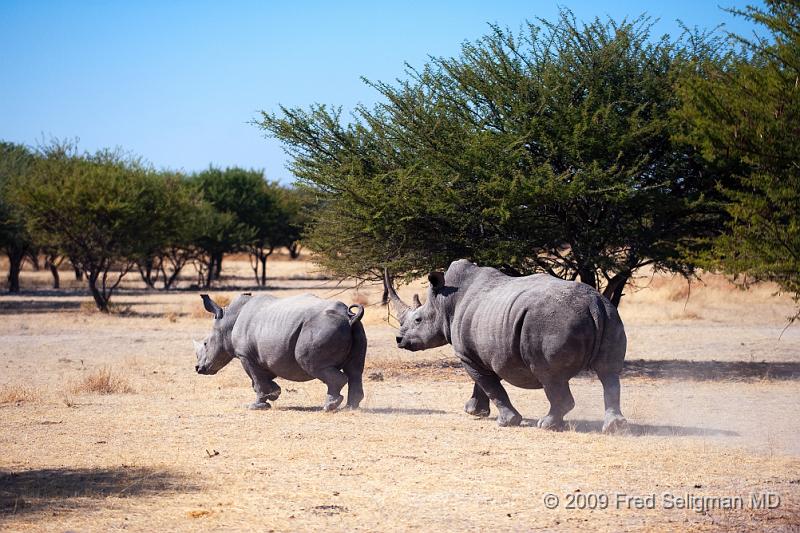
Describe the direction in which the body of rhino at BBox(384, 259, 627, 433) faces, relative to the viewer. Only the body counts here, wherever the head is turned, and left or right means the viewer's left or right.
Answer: facing away from the viewer and to the left of the viewer

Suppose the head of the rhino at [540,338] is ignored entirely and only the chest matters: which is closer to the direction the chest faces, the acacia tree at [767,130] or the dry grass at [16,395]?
the dry grass

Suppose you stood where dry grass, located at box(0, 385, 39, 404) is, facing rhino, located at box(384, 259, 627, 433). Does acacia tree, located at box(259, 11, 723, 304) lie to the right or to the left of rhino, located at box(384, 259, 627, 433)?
left

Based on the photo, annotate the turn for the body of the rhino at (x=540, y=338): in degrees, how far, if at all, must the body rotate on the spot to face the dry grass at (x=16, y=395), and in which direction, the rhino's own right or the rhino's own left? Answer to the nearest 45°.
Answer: approximately 45° to the rhino's own left

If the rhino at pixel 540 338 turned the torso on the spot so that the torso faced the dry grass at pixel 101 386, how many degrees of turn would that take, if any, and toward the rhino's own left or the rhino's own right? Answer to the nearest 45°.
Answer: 0° — it already faces it

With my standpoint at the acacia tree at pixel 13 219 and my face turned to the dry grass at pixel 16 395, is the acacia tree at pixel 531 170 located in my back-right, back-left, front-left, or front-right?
front-left

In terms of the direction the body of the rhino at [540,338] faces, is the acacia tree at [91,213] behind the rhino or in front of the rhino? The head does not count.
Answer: in front

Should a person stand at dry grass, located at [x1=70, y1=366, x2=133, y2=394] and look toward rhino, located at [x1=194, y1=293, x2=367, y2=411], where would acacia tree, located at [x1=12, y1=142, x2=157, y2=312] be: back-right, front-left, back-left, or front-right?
back-left

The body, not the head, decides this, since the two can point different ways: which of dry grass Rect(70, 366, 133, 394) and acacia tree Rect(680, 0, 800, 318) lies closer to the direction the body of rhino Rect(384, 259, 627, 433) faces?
the dry grass

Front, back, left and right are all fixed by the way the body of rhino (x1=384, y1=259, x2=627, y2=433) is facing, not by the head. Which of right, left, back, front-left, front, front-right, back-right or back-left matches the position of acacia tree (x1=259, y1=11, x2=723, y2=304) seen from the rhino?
front-right

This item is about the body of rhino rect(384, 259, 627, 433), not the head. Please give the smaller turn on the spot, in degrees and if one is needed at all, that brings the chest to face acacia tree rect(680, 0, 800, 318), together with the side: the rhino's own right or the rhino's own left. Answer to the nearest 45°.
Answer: approximately 90° to the rhino's own right

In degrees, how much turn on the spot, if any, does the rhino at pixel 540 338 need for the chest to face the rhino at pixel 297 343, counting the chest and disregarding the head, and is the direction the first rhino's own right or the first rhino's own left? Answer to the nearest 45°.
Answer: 0° — it already faces it

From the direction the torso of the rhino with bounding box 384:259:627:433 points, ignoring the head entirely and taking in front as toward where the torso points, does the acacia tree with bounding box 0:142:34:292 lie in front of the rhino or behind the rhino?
in front
